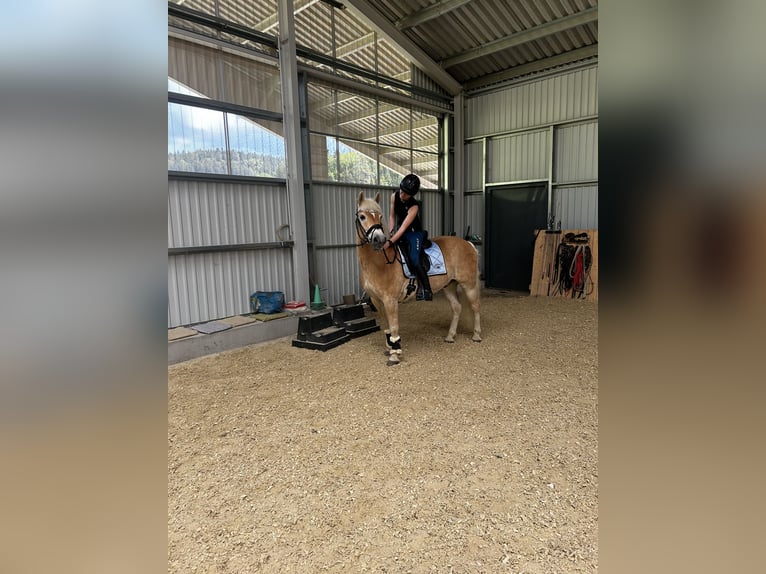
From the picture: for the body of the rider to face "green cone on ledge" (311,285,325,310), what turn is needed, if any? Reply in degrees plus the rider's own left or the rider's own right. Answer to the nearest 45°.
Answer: approximately 90° to the rider's own right

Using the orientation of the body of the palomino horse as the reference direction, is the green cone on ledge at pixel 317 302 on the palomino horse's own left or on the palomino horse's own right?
on the palomino horse's own right

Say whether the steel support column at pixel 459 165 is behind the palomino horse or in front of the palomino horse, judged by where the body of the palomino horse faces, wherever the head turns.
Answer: behind

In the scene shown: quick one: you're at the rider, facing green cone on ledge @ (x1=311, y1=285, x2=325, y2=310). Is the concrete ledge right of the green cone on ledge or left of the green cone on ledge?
left

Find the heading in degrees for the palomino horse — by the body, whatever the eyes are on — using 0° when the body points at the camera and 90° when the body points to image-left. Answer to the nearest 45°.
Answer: approximately 45°

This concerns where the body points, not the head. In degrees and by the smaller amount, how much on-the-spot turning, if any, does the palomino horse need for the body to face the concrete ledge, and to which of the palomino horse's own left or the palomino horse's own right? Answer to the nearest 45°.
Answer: approximately 45° to the palomino horse's own right

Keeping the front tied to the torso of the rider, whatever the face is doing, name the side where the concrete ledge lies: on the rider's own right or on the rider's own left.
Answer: on the rider's own right

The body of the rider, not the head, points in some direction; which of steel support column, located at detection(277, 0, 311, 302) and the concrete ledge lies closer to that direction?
the concrete ledge

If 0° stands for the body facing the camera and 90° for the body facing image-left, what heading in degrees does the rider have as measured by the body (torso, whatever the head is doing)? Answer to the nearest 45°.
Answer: approximately 45°
